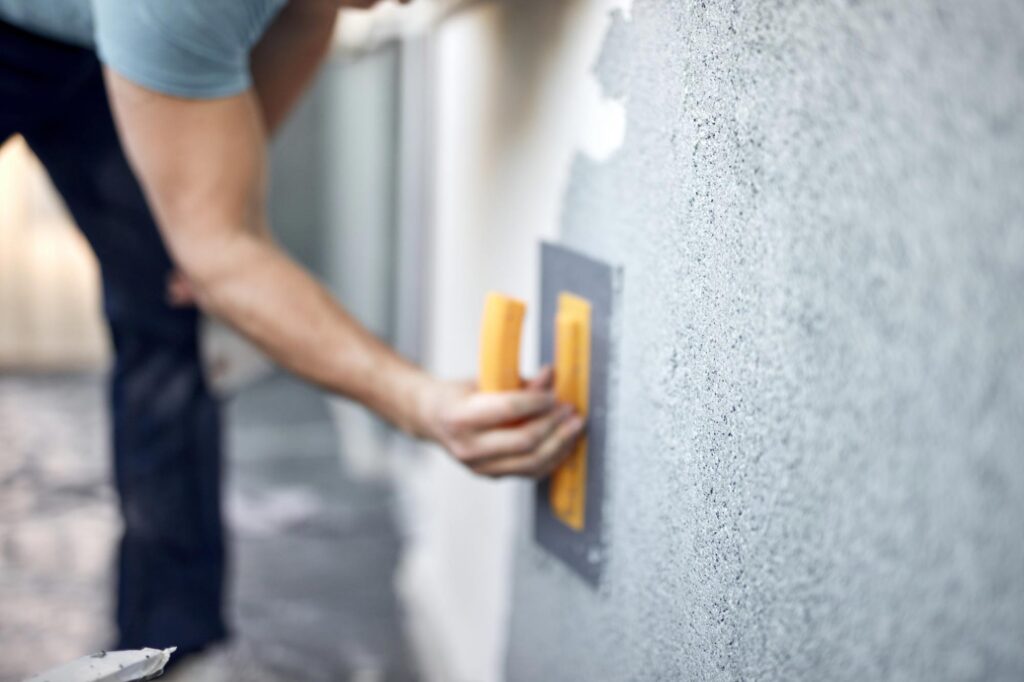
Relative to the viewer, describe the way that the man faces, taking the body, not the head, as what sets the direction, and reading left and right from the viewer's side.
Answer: facing to the right of the viewer
